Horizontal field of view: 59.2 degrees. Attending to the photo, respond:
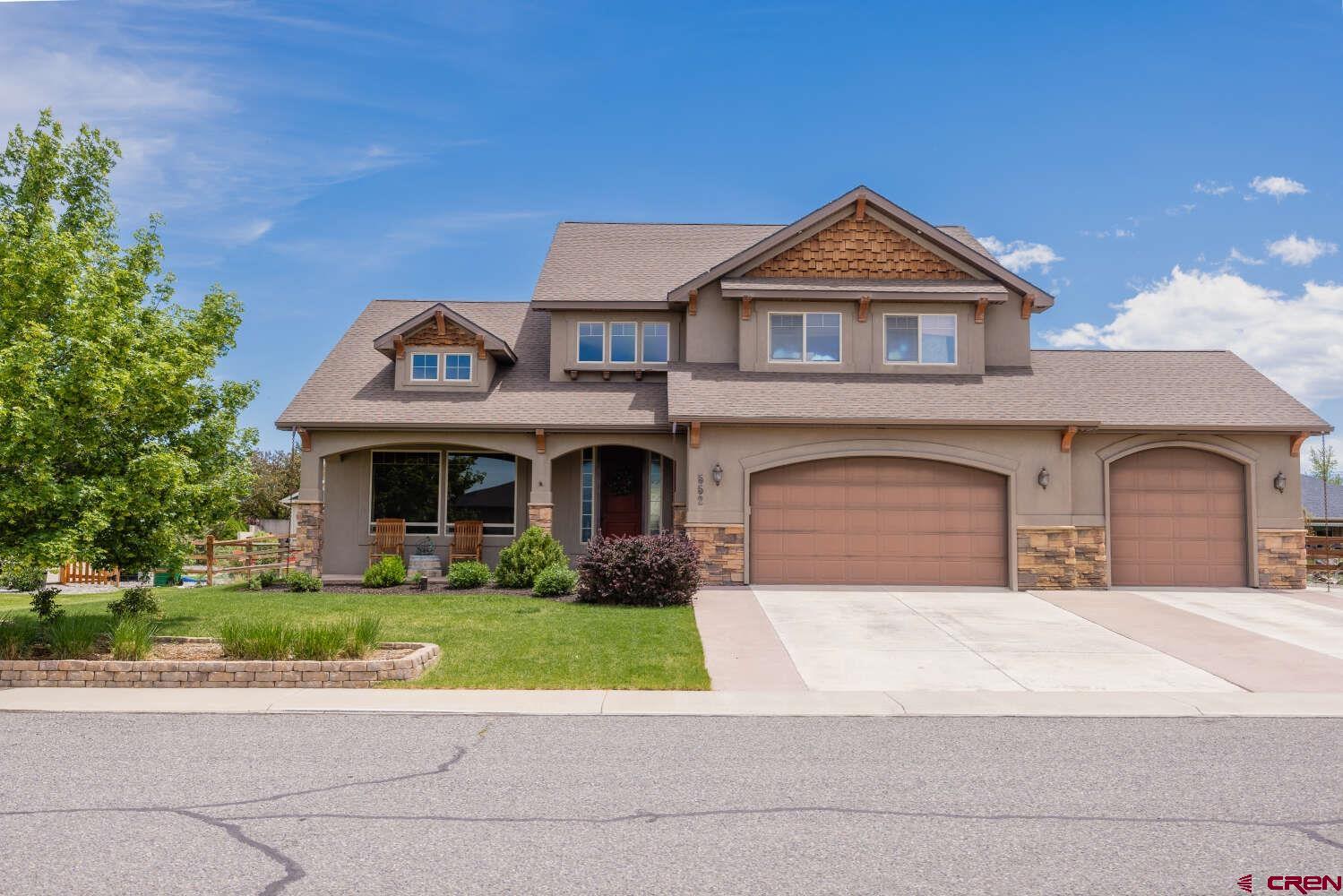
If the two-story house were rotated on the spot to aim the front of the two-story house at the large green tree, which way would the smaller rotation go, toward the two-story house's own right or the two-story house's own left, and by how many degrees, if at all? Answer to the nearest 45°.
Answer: approximately 45° to the two-story house's own right

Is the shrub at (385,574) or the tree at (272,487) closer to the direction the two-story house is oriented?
the shrub

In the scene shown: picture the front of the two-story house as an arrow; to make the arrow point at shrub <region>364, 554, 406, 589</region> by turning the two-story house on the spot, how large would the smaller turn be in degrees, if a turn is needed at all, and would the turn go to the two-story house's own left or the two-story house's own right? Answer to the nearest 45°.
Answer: approximately 90° to the two-story house's own right

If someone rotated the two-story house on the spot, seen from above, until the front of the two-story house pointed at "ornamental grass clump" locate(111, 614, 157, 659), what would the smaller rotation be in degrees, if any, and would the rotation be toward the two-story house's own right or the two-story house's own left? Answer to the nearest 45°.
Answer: approximately 45° to the two-story house's own right

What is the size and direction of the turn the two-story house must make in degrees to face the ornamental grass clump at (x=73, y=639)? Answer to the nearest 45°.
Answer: approximately 45° to its right

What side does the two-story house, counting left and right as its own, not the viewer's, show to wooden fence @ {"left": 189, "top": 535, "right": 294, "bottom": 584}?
right

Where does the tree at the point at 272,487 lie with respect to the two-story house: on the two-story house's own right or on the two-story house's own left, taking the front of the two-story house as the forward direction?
on the two-story house's own right

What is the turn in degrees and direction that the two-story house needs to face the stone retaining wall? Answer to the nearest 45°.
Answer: approximately 45° to its right

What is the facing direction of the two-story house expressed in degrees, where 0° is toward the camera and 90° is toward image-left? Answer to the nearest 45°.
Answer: approximately 0°

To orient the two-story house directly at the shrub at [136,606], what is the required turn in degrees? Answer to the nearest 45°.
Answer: approximately 45° to its right

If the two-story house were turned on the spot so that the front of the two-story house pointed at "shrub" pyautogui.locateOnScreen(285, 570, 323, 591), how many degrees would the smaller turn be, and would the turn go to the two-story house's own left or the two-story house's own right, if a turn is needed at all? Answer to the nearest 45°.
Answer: approximately 90° to the two-story house's own right
